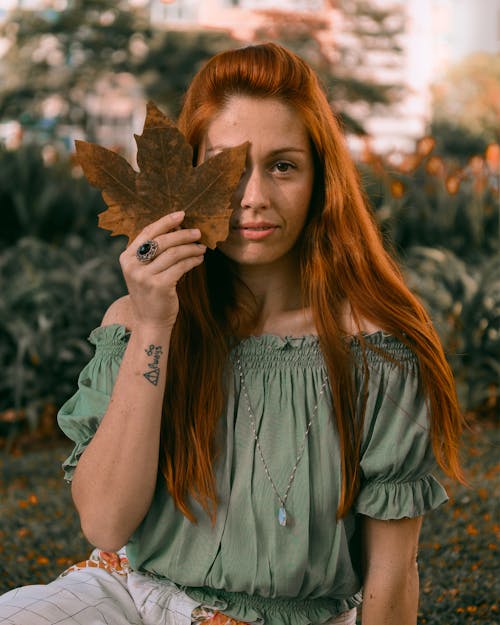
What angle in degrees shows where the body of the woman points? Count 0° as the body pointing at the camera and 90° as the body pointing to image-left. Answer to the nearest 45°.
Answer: approximately 0°

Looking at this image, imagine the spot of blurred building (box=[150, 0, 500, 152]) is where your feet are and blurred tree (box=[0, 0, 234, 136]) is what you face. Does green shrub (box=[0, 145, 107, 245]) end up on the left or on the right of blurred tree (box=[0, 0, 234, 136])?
left

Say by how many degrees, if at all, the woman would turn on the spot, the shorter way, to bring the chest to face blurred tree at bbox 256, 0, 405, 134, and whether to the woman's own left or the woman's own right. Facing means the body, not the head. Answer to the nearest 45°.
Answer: approximately 180°

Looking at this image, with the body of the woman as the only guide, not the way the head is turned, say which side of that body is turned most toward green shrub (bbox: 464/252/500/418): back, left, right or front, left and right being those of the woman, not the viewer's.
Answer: back

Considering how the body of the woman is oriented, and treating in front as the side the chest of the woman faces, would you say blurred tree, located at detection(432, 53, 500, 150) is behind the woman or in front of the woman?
behind

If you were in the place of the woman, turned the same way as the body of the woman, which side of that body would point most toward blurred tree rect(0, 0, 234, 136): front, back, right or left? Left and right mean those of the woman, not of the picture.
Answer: back

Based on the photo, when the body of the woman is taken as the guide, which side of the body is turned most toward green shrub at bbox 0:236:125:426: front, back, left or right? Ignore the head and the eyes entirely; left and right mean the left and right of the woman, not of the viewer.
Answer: back

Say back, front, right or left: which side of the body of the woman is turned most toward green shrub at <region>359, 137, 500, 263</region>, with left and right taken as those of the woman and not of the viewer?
back

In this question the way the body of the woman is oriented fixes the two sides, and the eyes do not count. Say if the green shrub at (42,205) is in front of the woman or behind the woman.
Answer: behind
